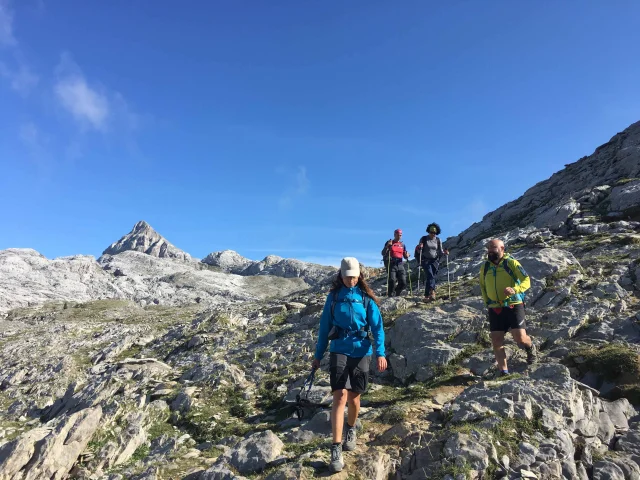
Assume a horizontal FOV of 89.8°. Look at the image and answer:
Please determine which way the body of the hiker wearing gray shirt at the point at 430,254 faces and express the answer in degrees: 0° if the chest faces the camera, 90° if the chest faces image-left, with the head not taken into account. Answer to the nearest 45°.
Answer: approximately 0°

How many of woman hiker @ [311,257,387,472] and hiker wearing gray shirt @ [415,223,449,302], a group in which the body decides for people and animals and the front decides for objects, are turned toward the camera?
2

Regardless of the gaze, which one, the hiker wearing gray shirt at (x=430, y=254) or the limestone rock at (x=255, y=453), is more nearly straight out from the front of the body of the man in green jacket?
the limestone rock

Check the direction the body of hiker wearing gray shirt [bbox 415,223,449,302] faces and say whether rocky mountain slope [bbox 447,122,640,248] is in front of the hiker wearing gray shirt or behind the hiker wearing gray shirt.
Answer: behind
